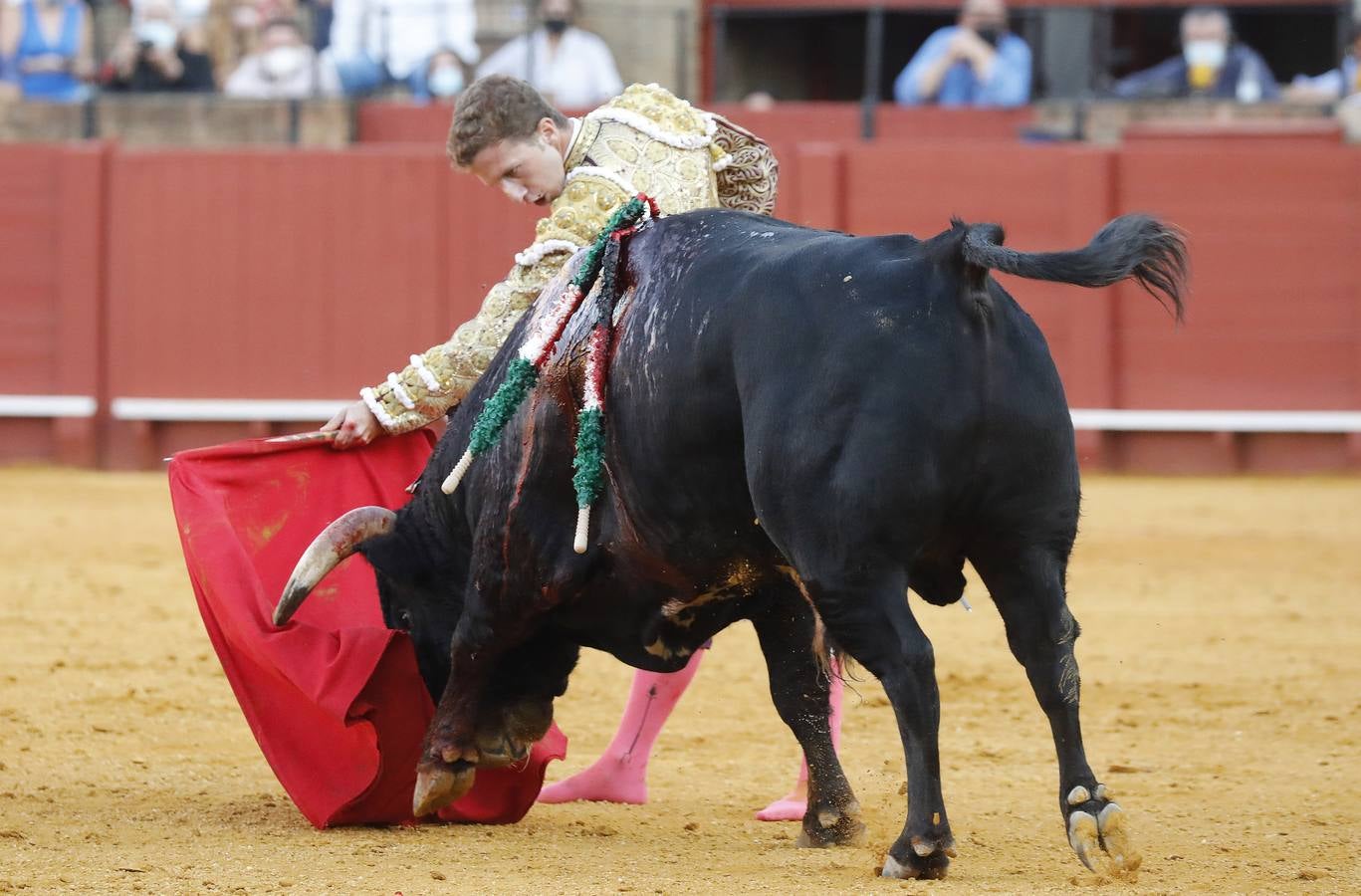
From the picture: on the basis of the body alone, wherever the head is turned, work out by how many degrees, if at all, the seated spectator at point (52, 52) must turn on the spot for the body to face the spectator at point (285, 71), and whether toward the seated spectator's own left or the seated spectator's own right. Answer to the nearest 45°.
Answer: approximately 45° to the seated spectator's own left

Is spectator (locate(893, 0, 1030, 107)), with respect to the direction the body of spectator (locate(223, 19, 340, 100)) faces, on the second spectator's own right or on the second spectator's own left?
on the second spectator's own left

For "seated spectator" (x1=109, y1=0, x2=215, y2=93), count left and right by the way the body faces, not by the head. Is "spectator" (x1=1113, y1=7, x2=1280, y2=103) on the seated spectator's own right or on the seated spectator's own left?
on the seated spectator's own left

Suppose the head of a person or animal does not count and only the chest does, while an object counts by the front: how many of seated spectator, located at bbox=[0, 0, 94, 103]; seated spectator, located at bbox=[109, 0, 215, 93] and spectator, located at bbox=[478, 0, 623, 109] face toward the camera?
3

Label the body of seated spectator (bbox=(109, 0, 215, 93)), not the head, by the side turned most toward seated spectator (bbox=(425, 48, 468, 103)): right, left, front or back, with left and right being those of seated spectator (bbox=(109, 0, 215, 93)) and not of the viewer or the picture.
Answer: left

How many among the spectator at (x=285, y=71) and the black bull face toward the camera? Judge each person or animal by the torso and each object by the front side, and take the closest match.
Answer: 1

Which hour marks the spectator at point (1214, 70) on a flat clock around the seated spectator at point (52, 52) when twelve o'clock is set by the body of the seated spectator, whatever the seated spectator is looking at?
The spectator is roughly at 10 o'clock from the seated spectator.

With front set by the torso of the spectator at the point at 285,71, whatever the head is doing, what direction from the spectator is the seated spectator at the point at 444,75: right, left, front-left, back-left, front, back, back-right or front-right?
left

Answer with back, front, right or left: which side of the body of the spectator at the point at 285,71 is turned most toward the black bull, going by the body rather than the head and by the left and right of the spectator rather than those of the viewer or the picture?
front

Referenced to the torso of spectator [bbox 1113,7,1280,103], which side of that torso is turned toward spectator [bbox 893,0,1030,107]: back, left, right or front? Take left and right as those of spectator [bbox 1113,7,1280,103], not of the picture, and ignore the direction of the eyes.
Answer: right

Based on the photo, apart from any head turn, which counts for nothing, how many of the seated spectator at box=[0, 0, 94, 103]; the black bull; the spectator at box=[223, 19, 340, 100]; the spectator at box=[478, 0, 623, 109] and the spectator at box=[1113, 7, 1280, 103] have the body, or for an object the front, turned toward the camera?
4

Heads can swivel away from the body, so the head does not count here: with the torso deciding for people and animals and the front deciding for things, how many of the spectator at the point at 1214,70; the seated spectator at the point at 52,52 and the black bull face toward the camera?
2
